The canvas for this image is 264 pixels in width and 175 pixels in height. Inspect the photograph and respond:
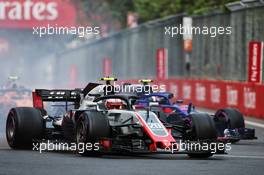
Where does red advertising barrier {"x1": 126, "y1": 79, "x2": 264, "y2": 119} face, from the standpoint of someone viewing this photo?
facing the viewer and to the left of the viewer

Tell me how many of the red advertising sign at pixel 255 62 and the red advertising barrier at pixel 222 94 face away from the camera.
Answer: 0
